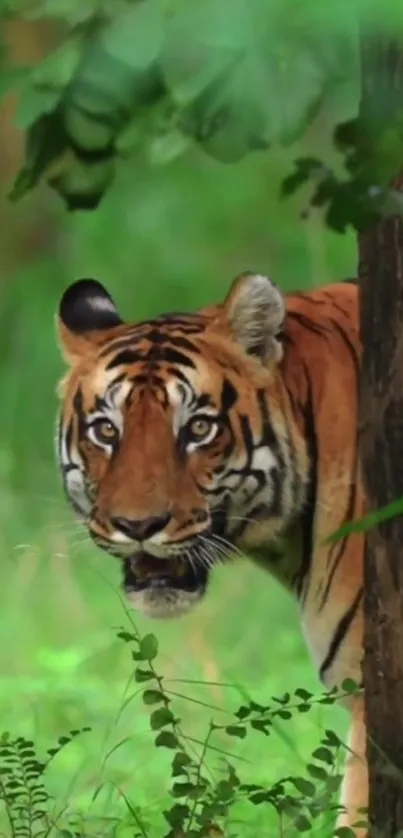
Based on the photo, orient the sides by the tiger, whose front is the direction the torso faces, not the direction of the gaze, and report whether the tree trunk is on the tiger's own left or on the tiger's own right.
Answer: on the tiger's own left
